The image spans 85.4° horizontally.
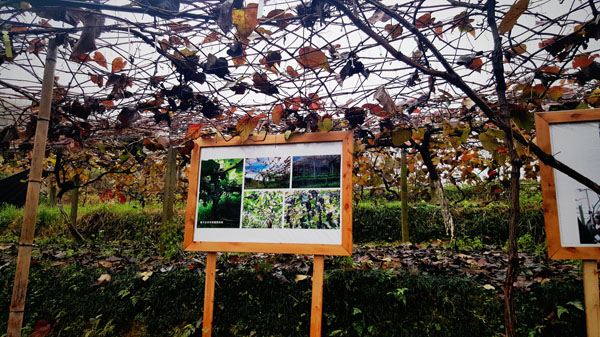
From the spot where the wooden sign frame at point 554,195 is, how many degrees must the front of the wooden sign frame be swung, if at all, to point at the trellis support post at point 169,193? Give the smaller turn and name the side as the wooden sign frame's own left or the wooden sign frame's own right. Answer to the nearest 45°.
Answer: approximately 90° to the wooden sign frame's own right

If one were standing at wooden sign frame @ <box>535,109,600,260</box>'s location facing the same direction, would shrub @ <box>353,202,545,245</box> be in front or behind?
behind

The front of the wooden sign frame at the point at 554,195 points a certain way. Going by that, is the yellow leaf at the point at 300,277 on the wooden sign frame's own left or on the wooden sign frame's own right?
on the wooden sign frame's own right

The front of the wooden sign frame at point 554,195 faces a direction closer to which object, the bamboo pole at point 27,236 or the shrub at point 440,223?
the bamboo pole

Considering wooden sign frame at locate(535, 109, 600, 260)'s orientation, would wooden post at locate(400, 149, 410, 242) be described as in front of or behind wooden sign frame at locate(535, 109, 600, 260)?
behind

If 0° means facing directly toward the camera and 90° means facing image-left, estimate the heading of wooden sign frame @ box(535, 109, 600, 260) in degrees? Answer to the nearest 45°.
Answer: approximately 0°

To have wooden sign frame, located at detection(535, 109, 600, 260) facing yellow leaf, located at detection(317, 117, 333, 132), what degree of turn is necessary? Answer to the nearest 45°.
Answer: approximately 45° to its right

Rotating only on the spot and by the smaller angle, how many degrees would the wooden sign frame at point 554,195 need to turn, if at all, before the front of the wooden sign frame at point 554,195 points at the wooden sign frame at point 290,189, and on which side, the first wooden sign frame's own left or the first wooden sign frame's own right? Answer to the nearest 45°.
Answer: approximately 45° to the first wooden sign frame's own right

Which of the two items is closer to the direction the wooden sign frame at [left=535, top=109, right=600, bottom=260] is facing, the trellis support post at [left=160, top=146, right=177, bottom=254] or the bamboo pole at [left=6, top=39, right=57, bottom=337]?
the bamboo pole

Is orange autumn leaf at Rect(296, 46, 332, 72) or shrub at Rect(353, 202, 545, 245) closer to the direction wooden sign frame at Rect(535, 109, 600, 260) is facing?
the orange autumn leaf
